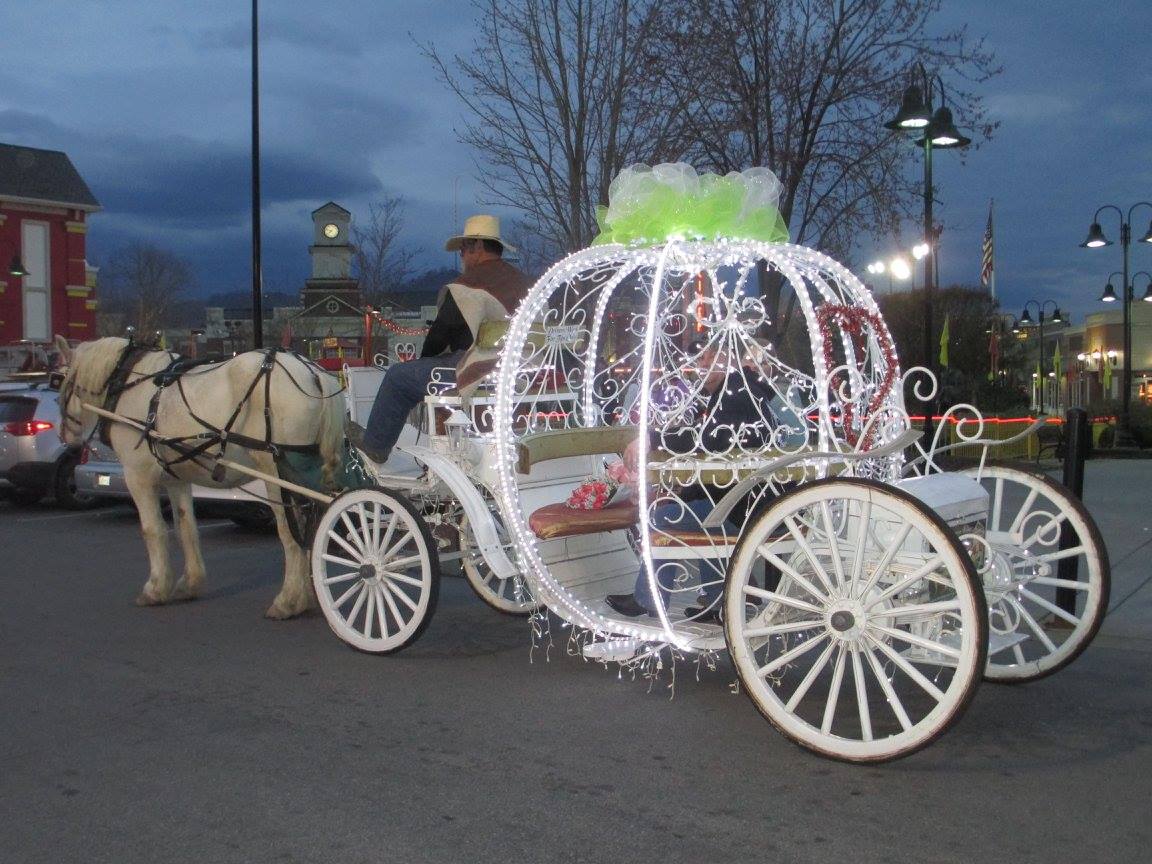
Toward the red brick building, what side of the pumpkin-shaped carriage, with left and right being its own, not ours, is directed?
front

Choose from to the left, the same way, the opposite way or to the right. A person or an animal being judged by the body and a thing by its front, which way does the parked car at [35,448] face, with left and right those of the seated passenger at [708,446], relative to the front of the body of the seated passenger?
to the right

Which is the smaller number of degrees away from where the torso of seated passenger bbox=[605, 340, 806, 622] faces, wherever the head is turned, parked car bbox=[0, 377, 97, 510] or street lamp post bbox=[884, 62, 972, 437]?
the parked car

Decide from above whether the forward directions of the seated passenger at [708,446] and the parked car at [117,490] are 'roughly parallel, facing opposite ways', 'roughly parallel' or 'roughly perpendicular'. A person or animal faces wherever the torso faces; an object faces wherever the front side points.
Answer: roughly perpendicular

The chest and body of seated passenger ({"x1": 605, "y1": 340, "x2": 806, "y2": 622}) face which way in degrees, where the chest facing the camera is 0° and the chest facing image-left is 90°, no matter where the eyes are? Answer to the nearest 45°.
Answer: approximately 90°

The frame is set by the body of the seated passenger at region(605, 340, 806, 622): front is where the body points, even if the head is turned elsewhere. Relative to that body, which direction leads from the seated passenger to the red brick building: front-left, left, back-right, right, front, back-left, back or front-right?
front-right

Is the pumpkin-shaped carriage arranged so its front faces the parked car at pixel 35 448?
yes

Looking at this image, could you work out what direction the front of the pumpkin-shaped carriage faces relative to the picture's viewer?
facing away from the viewer and to the left of the viewer

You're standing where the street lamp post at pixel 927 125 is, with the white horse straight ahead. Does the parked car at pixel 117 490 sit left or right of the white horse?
right

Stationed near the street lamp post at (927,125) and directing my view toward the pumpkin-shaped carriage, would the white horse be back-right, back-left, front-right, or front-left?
front-right

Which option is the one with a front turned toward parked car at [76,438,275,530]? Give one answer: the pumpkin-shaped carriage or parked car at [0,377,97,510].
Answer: the pumpkin-shaped carriage

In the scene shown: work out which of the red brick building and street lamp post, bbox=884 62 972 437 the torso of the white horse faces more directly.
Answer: the red brick building

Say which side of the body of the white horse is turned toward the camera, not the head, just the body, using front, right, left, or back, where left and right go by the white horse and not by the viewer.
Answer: left

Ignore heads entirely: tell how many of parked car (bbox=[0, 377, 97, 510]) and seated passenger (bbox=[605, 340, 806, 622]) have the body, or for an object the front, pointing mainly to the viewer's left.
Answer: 1

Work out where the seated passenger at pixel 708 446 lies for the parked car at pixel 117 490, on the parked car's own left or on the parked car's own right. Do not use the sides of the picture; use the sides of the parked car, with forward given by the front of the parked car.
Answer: on the parked car's own right

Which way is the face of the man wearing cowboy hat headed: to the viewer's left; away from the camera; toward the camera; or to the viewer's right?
to the viewer's left
